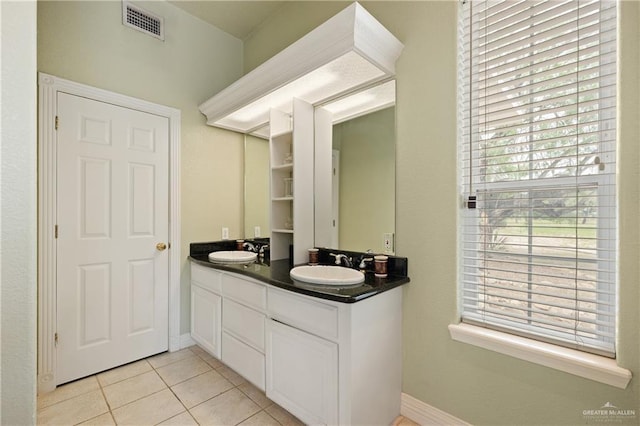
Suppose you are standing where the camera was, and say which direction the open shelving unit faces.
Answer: facing the viewer and to the left of the viewer

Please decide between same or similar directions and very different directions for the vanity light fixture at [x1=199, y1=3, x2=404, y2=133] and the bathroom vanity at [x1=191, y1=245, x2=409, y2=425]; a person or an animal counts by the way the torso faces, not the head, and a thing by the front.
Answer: same or similar directions

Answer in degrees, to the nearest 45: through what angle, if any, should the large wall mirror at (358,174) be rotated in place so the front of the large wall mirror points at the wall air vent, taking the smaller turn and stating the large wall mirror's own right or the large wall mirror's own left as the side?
approximately 45° to the large wall mirror's own right

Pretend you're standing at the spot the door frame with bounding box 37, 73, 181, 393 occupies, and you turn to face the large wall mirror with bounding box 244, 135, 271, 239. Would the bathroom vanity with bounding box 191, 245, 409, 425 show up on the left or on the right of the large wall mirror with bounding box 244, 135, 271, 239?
right

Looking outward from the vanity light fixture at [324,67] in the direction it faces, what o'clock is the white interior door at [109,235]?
The white interior door is roughly at 2 o'clock from the vanity light fixture.

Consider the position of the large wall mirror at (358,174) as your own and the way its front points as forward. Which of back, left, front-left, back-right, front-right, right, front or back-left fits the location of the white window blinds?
left

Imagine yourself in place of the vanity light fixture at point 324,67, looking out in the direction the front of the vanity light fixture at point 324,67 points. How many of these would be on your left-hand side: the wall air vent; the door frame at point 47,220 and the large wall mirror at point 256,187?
0

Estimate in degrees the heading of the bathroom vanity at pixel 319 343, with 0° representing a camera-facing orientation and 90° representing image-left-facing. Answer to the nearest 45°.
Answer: approximately 45°

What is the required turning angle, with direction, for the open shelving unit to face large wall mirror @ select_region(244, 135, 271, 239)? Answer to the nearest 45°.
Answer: approximately 90° to its right

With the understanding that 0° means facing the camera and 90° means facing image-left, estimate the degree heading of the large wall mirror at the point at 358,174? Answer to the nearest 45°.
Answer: approximately 45°

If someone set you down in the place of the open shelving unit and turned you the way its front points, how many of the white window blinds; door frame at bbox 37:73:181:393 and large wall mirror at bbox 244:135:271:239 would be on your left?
1
